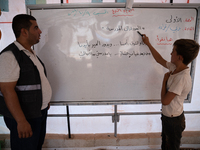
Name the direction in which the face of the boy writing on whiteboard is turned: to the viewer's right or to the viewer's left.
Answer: to the viewer's left

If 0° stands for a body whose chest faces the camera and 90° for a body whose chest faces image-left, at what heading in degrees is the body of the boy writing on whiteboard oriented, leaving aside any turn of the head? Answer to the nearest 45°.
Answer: approximately 90°

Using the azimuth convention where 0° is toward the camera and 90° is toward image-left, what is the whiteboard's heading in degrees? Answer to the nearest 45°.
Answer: approximately 0°

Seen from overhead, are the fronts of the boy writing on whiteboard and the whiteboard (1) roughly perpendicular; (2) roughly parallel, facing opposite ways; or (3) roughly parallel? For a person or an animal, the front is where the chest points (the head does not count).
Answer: roughly perpendicular
